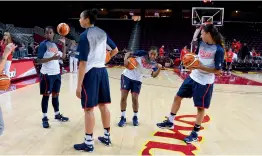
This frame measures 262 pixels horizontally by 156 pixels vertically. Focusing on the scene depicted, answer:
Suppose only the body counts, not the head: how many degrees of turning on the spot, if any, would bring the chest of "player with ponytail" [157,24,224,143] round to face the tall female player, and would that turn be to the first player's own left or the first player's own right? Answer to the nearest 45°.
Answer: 0° — they already face them

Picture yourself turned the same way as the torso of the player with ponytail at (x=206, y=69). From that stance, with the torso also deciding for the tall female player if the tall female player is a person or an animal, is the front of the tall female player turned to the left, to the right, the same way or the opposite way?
to the right

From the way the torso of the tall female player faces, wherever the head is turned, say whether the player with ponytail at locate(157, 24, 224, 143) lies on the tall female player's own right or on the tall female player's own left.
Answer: on the tall female player's own right

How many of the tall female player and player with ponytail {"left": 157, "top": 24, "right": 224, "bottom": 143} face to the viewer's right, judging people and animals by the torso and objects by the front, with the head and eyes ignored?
0

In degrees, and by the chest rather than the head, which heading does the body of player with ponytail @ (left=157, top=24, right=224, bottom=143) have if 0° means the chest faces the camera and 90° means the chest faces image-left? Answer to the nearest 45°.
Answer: approximately 45°

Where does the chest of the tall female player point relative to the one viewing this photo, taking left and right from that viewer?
facing away from the viewer and to the left of the viewer

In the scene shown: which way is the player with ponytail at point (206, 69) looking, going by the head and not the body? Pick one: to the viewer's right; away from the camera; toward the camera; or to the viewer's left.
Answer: to the viewer's left
